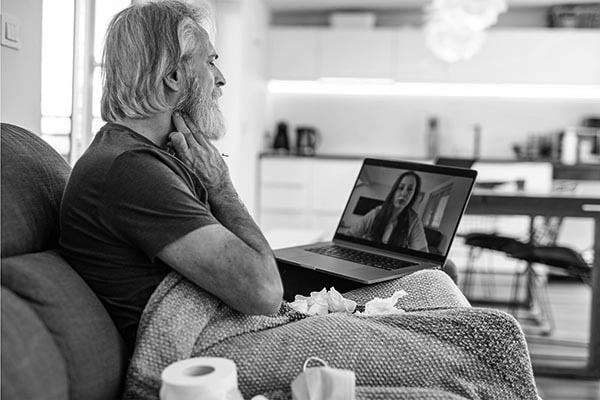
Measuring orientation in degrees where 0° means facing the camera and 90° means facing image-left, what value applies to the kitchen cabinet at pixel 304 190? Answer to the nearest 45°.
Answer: approximately 0°

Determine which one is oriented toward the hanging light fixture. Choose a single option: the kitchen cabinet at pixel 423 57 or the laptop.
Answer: the kitchen cabinet

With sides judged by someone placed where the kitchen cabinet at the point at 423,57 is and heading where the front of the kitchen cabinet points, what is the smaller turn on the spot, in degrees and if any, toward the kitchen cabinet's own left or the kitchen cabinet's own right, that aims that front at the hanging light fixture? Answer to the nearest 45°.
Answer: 0° — it already faces it

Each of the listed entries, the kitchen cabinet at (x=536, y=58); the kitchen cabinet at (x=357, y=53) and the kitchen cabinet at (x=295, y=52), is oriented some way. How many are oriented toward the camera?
3

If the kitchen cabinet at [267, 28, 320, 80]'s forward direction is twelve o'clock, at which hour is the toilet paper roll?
The toilet paper roll is roughly at 12 o'clock from the kitchen cabinet.

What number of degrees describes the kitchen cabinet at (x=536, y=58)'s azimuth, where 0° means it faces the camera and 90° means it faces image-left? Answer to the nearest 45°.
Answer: approximately 0°

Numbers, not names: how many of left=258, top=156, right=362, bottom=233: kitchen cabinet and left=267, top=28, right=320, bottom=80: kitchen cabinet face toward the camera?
2

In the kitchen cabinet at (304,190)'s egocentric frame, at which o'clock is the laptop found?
The laptop is roughly at 12 o'clock from the kitchen cabinet.

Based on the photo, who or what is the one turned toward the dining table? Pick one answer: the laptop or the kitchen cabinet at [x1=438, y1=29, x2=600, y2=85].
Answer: the kitchen cabinet

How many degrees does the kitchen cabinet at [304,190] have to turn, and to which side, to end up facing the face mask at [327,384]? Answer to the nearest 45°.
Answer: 0° — it already faces it

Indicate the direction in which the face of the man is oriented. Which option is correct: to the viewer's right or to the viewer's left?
to the viewer's right

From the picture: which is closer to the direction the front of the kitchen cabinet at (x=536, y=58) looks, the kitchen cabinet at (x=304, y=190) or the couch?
the couch

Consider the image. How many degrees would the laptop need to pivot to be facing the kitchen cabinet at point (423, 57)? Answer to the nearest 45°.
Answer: approximately 135° to its right

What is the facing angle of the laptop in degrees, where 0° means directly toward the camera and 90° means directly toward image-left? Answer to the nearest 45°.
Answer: approximately 45°
